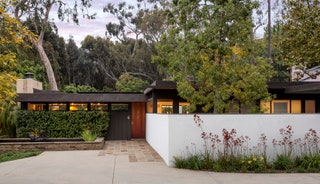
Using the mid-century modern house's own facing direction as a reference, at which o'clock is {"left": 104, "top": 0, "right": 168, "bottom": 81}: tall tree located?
The tall tree is roughly at 6 o'clock from the mid-century modern house.

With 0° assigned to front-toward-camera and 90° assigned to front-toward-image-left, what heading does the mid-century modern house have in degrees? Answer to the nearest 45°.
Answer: approximately 0°

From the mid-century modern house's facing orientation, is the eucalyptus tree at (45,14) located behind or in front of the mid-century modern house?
behind

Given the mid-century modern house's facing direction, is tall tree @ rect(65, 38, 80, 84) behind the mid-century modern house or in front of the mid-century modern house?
behind

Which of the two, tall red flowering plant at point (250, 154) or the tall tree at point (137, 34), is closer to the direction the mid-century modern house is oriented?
the tall red flowering plant

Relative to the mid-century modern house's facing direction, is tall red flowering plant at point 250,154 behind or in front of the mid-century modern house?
in front

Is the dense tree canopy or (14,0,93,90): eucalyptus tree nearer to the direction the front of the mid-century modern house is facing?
the dense tree canopy

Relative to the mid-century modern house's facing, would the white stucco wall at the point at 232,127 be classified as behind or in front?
in front

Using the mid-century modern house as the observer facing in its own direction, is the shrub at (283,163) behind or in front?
in front
